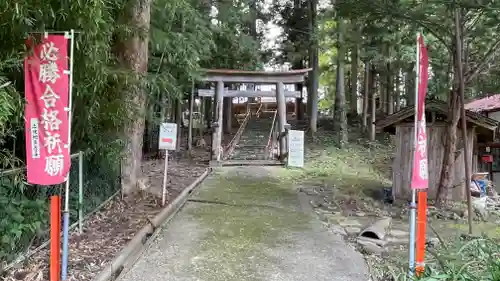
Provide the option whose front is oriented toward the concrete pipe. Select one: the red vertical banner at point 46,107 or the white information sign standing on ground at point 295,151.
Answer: the white information sign standing on ground

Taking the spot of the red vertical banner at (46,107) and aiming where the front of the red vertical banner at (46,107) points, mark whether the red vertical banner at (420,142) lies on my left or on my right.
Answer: on my left

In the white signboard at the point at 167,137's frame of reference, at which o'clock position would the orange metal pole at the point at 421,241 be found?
The orange metal pole is roughly at 11 o'clock from the white signboard.

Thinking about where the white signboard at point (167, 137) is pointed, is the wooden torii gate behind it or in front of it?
behind

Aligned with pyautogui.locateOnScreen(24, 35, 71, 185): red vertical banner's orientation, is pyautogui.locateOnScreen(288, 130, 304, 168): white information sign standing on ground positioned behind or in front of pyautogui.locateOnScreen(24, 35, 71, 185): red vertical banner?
behind

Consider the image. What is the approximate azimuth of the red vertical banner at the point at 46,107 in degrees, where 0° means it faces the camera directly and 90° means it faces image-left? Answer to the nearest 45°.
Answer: approximately 0°

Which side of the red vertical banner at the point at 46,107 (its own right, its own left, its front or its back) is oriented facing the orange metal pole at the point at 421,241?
left

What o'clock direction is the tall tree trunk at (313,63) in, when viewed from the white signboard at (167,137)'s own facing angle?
The tall tree trunk is roughly at 7 o'clock from the white signboard.

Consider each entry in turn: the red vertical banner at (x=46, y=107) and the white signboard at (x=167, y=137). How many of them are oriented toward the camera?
2
